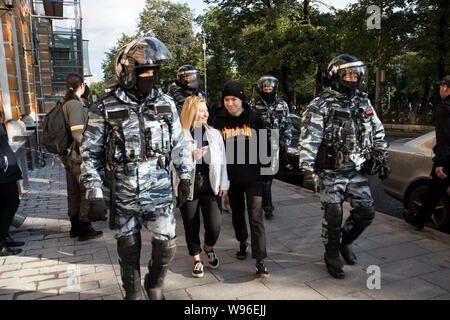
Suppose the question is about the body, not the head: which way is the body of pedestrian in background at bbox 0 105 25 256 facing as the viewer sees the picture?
to the viewer's right

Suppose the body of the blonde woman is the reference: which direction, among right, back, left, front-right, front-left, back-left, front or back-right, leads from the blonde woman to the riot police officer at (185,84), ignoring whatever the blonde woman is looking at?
back

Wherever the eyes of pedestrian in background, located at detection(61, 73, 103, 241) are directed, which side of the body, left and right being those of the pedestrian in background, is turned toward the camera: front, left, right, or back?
right

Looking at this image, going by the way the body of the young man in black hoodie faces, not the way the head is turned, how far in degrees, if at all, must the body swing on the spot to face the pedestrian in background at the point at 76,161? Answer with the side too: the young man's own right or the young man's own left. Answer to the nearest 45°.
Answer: approximately 135° to the young man's own right

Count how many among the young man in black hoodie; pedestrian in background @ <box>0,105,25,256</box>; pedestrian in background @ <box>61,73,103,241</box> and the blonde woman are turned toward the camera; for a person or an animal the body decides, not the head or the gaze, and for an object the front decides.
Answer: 2

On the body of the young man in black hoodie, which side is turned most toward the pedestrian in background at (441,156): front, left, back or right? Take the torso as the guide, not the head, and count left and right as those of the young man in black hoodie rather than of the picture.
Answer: left

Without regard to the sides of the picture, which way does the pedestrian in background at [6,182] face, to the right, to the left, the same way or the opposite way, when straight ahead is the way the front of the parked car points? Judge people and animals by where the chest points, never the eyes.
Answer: to the left

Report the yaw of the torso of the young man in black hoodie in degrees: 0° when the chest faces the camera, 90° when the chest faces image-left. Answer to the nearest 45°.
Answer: approximately 0°

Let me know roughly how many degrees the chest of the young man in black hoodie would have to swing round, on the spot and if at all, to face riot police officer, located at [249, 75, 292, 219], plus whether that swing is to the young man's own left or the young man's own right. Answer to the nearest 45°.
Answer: approximately 180°

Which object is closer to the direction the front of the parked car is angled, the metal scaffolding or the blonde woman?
the blonde woman
